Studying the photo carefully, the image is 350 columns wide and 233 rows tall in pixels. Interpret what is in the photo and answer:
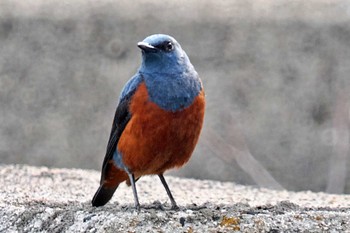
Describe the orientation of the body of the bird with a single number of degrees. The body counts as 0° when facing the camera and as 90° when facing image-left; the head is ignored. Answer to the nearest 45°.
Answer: approximately 315°
